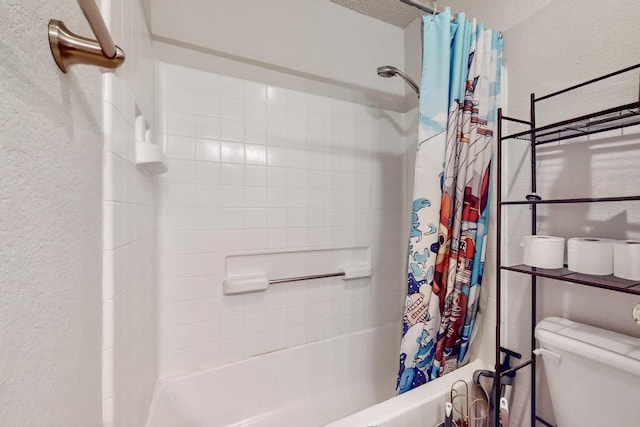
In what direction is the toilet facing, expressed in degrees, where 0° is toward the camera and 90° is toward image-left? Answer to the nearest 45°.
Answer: approximately 45°
